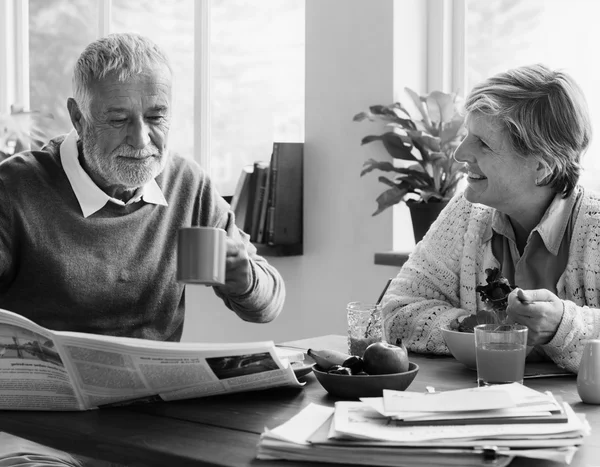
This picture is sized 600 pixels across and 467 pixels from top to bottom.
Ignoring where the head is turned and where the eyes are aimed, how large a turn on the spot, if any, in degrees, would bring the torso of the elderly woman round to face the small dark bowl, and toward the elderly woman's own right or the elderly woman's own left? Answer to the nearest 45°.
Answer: approximately 45° to the elderly woman's own left

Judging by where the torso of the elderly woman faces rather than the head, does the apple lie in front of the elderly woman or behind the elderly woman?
in front

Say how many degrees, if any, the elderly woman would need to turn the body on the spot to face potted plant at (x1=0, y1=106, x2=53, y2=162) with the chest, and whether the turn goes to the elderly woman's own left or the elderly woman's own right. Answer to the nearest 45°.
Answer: approximately 90° to the elderly woman's own right

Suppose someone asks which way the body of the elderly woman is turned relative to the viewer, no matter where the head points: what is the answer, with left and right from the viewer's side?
facing the viewer and to the left of the viewer

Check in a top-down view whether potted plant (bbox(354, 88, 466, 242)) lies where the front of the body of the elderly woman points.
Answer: no

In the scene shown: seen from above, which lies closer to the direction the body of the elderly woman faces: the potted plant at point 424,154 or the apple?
the apple

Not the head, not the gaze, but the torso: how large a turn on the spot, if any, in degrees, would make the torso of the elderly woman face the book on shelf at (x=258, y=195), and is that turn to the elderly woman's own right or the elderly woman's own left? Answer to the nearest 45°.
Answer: approximately 90° to the elderly woman's own right

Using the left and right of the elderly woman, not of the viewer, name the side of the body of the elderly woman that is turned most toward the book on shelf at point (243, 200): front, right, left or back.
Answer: right

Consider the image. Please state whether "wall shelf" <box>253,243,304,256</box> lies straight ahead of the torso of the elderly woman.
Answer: no

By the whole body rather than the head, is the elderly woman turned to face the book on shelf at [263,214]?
no

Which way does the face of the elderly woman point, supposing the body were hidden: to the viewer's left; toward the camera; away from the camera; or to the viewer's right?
to the viewer's left

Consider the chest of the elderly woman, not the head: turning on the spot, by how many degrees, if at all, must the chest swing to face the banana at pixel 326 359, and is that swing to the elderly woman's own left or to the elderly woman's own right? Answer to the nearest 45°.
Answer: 0° — they already face it

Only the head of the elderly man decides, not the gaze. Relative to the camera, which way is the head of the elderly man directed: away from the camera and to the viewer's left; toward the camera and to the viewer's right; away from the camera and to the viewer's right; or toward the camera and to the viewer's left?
toward the camera and to the viewer's right

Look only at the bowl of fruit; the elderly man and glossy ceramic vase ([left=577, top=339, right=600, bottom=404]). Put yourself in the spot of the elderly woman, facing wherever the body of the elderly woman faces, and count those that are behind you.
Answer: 0
